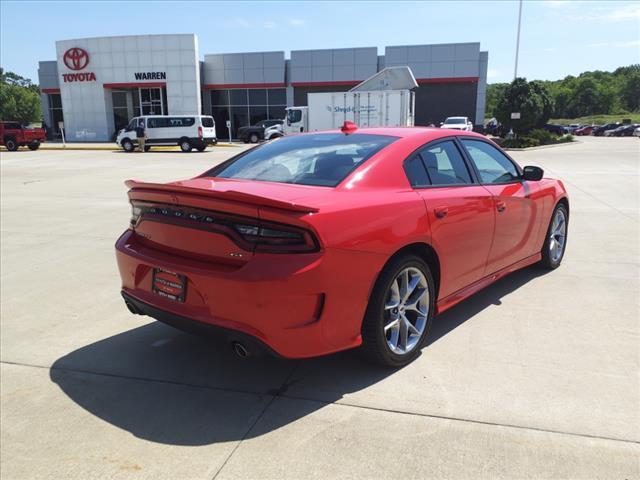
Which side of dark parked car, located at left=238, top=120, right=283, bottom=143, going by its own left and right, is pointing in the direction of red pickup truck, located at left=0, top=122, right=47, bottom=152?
front

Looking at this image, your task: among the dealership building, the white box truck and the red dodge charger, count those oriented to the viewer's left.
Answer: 1

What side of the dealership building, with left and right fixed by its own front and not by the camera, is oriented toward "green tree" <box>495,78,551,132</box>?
left

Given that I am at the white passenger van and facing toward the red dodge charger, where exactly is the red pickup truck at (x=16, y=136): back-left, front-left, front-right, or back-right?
back-right

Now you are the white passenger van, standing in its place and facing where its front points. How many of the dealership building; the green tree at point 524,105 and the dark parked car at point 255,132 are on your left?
0

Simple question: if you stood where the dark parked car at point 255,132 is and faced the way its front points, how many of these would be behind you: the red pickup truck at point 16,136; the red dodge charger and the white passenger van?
0

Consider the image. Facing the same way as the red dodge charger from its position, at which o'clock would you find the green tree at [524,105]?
The green tree is roughly at 11 o'clock from the red dodge charger.

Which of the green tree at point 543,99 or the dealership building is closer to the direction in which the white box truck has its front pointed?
the dealership building

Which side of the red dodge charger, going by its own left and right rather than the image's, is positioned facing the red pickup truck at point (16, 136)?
left

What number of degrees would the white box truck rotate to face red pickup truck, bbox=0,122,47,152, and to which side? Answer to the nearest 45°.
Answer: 0° — it already faces it

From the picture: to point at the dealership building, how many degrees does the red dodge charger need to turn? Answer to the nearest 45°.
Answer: approximately 45° to its left

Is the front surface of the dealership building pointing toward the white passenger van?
yes

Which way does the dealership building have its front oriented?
toward the camera

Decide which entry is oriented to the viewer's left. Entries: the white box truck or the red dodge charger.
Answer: the white box truck

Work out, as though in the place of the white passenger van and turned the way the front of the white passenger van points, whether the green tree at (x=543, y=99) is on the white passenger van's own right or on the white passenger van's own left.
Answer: on the white passenger van's own right

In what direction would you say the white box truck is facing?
to the viewer's left

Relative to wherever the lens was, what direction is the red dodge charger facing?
facing away from the viewer and to the right of the viewer

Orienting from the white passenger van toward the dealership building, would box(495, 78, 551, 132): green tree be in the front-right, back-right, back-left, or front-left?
front-right
